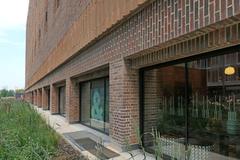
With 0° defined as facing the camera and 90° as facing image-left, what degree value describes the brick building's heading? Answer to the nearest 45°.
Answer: approximately 45°
